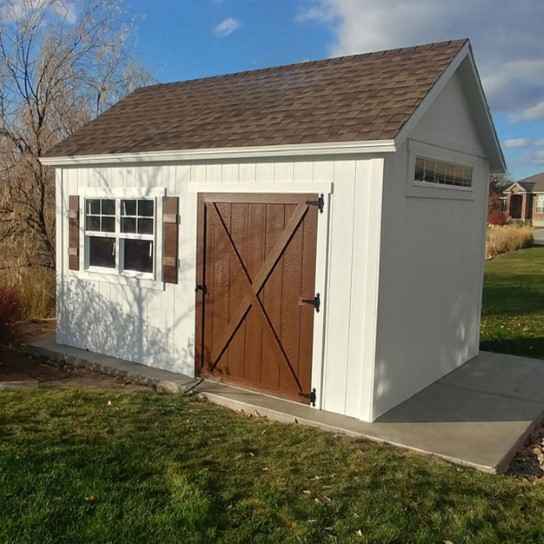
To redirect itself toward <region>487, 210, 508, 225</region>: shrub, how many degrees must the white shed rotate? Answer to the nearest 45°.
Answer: approximately 180°

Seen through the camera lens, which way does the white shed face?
facing the viewer and to the left of the viewer
